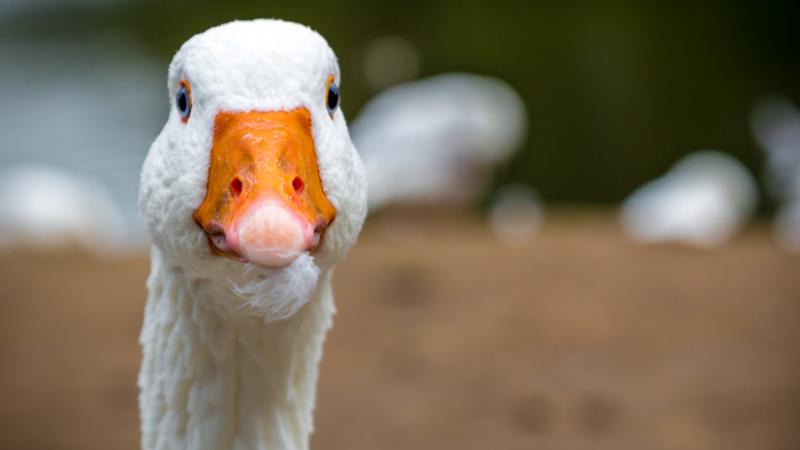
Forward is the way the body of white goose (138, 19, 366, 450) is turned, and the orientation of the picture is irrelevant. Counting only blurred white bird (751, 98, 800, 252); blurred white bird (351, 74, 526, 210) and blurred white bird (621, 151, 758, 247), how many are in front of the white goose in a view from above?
0

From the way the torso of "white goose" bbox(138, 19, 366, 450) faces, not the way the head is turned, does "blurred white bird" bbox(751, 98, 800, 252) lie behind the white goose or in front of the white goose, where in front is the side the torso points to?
behind

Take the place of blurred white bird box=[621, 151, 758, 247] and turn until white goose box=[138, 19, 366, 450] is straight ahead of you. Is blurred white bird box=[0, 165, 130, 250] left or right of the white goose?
right

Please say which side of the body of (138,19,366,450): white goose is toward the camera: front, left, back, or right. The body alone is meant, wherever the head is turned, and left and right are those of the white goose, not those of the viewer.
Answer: front

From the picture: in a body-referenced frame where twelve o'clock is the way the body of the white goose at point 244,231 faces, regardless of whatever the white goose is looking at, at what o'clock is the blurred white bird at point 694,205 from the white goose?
The blurred white bird is roughly at 7 o'clock from the white goose.

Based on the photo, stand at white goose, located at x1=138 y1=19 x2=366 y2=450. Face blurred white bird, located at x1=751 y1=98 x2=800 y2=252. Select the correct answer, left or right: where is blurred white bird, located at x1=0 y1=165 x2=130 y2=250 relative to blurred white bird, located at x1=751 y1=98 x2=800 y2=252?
left

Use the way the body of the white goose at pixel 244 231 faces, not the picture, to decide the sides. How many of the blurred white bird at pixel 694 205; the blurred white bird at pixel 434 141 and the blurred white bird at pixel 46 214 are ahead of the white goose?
0

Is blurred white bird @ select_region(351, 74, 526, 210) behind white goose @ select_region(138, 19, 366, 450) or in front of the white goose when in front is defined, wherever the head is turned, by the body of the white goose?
behind

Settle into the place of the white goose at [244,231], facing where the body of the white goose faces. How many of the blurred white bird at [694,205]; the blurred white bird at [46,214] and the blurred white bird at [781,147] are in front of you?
0

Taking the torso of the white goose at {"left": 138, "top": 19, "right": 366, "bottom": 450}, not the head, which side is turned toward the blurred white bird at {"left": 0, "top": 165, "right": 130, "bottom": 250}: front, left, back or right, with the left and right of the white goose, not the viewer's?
back
